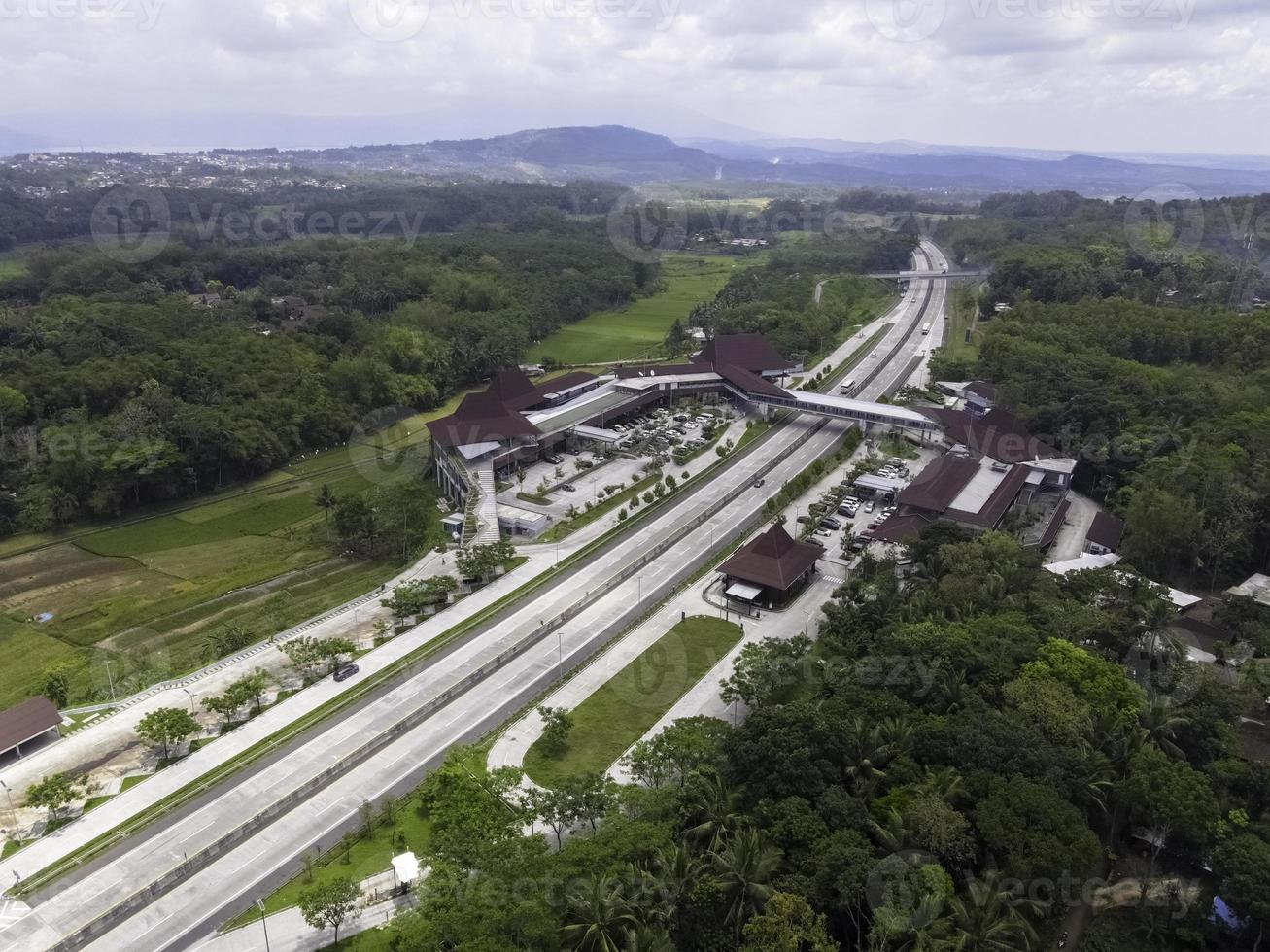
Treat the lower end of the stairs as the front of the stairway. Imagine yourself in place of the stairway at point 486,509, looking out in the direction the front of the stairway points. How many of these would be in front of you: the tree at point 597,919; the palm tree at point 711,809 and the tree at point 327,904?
3

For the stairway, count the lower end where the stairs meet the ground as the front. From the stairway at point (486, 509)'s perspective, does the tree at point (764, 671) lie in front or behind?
in front

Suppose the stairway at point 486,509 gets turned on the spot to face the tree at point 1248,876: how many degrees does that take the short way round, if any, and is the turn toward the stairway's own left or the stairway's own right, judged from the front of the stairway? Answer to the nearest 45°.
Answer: approximately 45° to the stairway's own left

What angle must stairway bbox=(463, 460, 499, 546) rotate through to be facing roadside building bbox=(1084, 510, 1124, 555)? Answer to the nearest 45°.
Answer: approximately 90° to its left

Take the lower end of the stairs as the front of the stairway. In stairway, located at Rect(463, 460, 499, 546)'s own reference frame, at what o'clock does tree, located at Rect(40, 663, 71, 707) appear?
The tree is roughly at 2 o'clock from the stairway.

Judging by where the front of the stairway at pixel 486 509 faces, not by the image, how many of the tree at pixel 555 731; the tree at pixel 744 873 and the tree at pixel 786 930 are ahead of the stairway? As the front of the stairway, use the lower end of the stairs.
3

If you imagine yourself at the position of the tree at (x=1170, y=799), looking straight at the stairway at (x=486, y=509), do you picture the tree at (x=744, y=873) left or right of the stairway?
left

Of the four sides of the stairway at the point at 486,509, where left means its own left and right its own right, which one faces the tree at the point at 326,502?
right

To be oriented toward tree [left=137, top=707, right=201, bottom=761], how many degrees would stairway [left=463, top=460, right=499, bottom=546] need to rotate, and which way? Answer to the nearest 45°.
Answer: approximately 45° to its right

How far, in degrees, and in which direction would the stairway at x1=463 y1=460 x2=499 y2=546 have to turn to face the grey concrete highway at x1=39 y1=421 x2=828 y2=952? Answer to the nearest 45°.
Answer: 0° — it already faces it

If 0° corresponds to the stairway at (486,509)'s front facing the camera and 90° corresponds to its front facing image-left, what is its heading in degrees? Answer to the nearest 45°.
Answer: approximately 0°

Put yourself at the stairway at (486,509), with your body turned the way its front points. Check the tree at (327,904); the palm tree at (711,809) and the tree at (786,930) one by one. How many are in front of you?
3

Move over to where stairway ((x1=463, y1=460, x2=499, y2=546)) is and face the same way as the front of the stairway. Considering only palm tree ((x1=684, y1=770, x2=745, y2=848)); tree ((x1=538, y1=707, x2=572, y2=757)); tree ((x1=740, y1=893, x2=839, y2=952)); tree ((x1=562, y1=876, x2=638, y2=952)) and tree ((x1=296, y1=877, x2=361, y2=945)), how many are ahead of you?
5

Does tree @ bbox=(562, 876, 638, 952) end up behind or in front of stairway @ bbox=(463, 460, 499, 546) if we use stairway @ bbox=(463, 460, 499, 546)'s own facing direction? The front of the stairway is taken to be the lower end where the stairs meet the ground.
in front

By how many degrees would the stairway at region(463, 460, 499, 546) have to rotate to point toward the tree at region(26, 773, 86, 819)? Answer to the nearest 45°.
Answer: approximately 45° to its right
